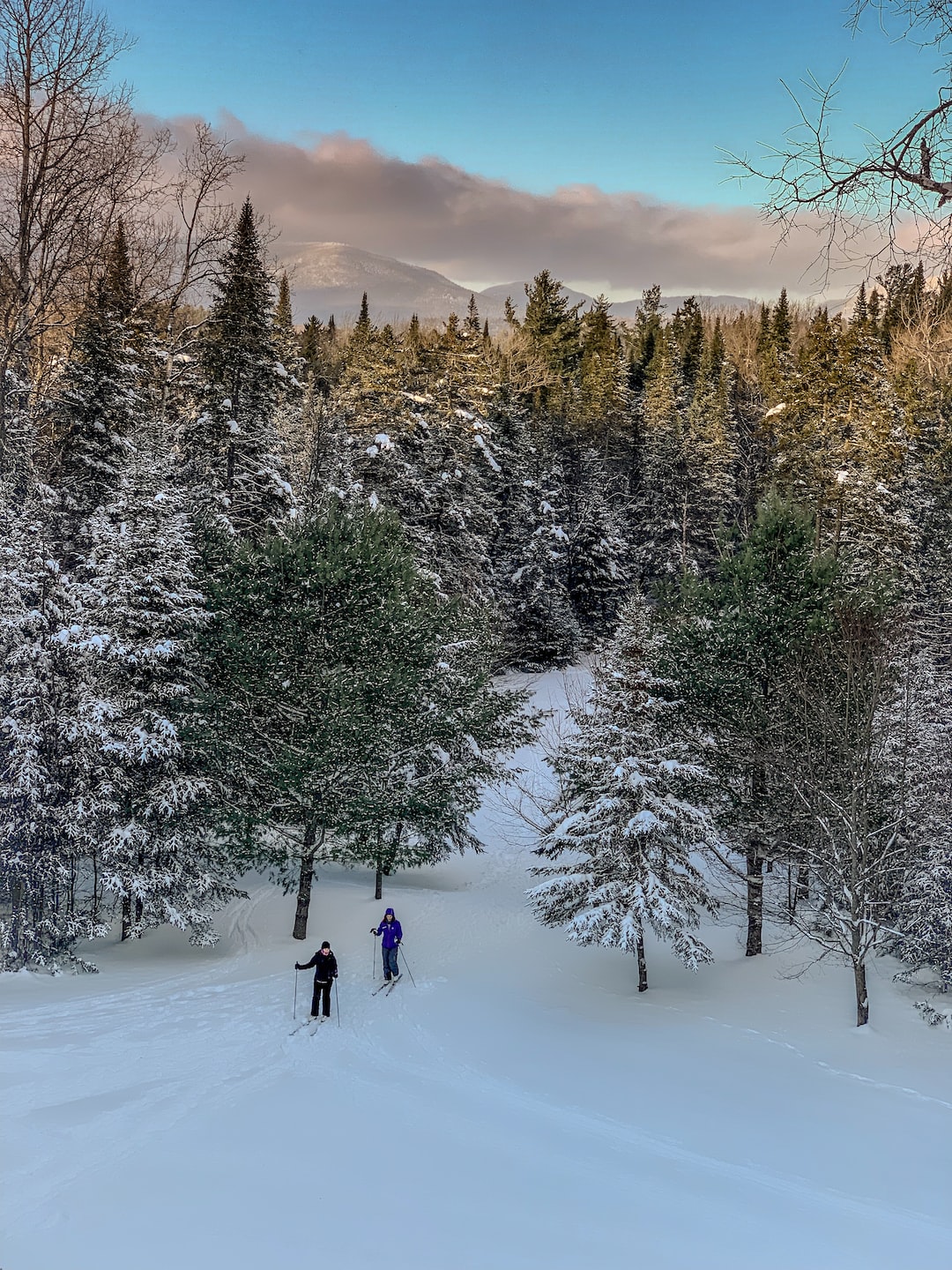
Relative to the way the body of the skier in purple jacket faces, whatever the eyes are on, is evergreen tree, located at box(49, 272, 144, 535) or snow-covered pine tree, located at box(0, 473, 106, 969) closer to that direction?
the snow-covered pine tree

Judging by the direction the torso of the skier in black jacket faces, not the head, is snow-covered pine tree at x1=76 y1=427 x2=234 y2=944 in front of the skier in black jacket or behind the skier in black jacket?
behind

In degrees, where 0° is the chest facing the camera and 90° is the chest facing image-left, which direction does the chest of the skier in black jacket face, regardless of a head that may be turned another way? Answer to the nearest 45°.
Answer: approximately 0°

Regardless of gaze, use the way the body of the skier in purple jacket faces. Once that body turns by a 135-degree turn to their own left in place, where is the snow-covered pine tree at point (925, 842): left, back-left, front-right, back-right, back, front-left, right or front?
front-right

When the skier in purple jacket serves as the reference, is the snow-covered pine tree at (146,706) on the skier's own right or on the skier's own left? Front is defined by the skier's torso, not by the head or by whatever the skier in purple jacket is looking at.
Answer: on the skier's own right

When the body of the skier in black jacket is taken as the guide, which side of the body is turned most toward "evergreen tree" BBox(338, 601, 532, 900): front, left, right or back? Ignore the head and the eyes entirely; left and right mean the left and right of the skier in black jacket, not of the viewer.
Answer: back

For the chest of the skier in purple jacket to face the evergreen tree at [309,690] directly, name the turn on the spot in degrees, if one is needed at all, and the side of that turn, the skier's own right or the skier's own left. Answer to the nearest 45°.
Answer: approximately 135° to the skier's own right
